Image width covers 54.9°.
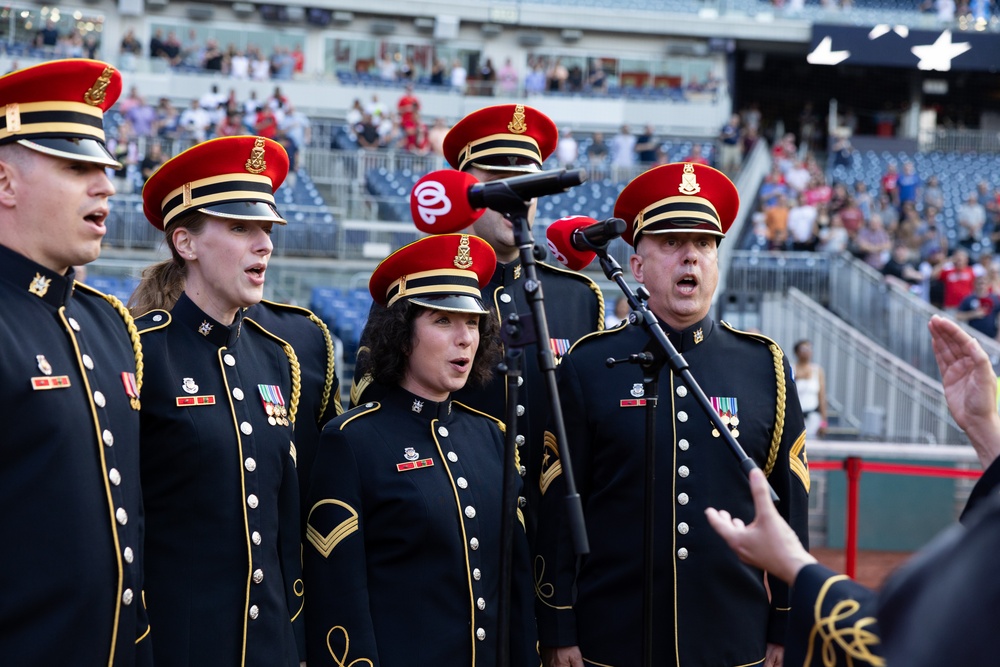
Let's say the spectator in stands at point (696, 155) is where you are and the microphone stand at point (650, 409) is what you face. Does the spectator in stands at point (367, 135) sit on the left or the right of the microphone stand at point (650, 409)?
right

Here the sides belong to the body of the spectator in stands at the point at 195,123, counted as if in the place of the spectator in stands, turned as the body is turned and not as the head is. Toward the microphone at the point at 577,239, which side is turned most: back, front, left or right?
front

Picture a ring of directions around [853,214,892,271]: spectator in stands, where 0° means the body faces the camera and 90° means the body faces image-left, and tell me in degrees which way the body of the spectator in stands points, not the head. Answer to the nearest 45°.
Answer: approximately 0°

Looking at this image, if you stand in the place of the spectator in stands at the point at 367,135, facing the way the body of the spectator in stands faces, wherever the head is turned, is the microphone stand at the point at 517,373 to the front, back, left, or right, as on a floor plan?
front

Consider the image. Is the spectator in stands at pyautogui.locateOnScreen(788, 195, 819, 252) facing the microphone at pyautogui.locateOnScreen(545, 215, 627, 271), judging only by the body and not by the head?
yes

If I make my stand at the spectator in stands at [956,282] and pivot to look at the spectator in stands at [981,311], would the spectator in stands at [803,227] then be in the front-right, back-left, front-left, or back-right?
back-right

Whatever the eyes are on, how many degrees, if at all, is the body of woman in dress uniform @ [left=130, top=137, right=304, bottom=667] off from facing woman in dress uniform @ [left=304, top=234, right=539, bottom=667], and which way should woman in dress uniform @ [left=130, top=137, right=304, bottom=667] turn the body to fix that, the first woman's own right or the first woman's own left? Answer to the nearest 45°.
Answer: approximately 45° to the first woman's own left

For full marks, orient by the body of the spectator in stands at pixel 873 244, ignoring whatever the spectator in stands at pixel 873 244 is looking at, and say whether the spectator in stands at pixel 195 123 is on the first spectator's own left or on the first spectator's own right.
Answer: on the first spectator's own right

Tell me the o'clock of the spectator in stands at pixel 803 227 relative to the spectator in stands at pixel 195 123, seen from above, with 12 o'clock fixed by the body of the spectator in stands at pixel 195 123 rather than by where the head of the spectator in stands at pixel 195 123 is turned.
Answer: the spectator in stands at pixel 803 227 is roughly at 10 o'clock from the spectator in stands at pixel 195 123.

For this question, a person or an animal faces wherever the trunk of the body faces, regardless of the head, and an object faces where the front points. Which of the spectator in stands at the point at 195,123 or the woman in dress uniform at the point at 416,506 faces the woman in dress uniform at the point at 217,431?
the spectator in stands

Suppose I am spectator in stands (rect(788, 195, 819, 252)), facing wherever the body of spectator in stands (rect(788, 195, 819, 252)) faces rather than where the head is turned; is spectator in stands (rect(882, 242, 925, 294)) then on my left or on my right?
on my left

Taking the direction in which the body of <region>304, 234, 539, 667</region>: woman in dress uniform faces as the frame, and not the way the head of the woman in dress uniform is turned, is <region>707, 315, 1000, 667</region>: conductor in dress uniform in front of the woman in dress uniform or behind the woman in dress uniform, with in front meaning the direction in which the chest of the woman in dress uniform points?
in front

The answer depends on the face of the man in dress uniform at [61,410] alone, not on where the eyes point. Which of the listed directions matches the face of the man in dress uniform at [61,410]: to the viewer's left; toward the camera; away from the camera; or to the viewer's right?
to the viewer's right
